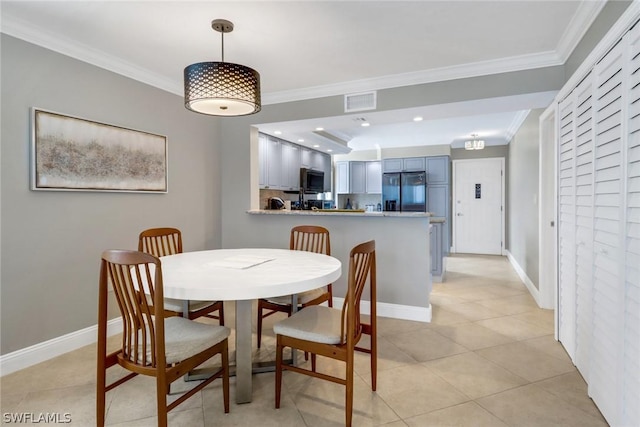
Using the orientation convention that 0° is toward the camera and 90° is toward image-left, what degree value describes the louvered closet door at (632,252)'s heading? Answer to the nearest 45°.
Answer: approximately 90°

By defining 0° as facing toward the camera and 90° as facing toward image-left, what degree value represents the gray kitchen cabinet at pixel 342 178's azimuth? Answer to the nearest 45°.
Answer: approximately 0°

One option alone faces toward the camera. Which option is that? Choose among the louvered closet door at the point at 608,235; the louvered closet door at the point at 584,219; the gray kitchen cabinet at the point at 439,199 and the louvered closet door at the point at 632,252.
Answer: the gray kitchen cabinet

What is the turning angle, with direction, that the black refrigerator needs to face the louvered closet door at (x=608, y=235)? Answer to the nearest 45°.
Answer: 0° — it already faces it

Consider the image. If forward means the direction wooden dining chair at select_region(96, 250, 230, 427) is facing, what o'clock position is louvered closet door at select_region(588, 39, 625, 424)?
The louvered closet door is roughly at 2 o'clock from the wooden dining chair.

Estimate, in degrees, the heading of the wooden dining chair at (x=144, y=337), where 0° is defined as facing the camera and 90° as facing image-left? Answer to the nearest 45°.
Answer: approximately 225°

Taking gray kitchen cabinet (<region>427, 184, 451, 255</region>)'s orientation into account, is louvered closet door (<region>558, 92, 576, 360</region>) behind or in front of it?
in front

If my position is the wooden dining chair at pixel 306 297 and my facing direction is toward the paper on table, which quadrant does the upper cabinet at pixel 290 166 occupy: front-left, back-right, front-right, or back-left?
back-right

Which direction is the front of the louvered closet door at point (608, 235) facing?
to the viewer's left

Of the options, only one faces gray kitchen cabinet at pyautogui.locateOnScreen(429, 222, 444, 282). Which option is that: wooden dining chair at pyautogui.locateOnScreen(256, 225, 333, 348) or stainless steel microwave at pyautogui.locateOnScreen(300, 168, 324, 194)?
the stainless steel microwave
